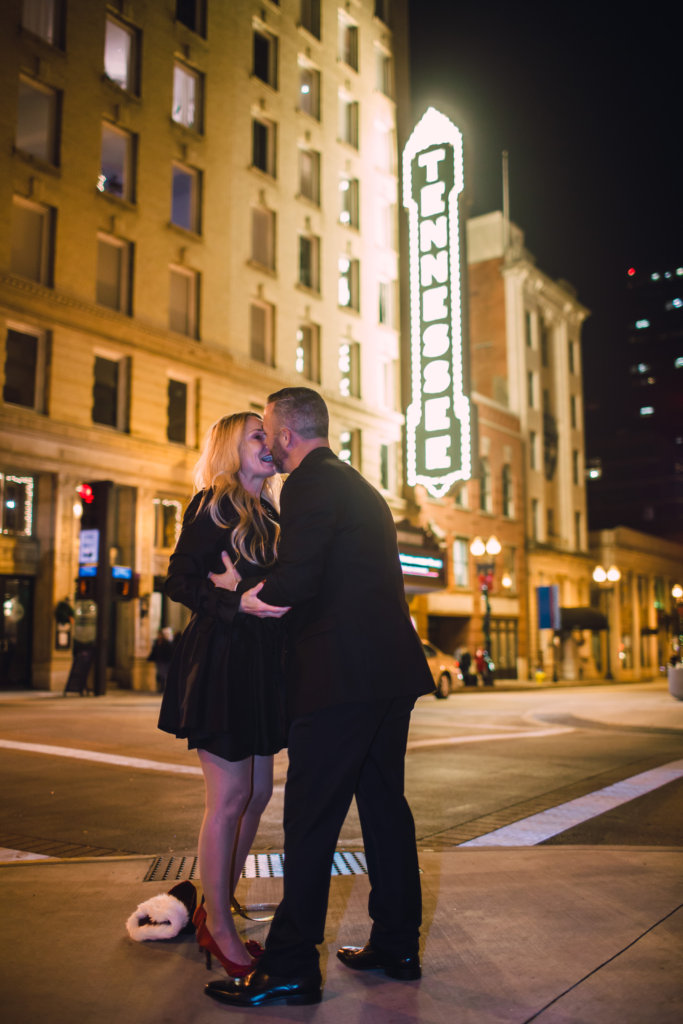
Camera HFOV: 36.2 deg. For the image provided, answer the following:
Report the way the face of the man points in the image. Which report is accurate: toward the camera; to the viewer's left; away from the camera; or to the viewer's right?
to the viewer's left

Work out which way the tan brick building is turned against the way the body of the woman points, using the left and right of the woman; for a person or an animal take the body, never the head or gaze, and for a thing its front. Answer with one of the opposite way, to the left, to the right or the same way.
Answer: the same way

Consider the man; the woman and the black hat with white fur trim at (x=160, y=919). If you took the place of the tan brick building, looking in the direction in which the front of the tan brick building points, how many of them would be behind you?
0

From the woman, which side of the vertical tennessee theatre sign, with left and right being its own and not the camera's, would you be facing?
front

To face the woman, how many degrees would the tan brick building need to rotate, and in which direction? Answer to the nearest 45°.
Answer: approximately 45° to its right

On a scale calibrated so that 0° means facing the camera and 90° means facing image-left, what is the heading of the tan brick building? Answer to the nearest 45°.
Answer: approximately 315°

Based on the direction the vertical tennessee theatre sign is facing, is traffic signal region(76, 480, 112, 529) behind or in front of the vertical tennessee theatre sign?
in front

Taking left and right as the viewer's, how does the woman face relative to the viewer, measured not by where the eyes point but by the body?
facing the viewer and to the right of the viewer

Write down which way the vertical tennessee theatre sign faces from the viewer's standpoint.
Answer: facing the viewer

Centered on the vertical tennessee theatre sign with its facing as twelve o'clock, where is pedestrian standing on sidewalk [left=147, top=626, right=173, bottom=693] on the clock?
The pedestrian standing on sidewalk is roughly at 1 o'clock from the vertical tennessee theatre sign.

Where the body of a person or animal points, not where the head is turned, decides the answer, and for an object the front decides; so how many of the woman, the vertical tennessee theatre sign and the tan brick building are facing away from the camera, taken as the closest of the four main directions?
0

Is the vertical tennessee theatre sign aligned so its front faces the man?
yes
